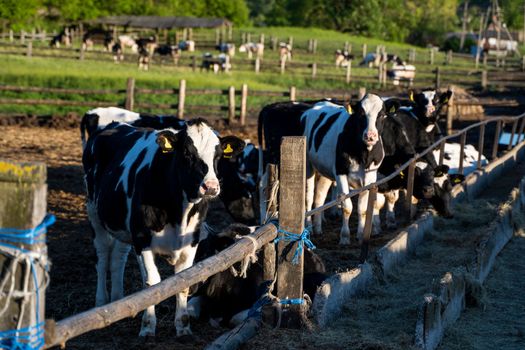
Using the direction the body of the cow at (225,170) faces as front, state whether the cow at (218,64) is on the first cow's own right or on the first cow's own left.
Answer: on the first cow's own left

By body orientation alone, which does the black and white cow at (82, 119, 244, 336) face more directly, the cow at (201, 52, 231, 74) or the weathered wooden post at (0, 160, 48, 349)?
the weathered wooden post

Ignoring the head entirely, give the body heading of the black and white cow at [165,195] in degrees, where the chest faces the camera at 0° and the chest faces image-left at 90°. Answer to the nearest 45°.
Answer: approximately 315°

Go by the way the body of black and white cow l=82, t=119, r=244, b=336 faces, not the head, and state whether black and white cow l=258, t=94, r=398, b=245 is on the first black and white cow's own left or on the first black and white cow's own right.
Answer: on the first black and white cow's own left

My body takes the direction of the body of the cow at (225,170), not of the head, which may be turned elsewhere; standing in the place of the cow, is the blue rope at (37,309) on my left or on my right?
on my right

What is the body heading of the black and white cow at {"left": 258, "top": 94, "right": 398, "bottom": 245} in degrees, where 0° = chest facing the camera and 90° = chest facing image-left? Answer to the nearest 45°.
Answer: approximately 315°

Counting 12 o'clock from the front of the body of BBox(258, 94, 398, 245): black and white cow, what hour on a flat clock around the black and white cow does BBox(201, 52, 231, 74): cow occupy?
The cow is roughly at 7 o'clock from the black and white cow.

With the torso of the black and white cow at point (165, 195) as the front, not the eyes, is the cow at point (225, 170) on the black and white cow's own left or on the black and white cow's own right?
on the black and white cow's own left

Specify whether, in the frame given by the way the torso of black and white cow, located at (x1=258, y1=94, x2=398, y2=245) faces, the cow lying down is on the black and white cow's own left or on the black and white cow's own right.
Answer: on the black and white cow's own right

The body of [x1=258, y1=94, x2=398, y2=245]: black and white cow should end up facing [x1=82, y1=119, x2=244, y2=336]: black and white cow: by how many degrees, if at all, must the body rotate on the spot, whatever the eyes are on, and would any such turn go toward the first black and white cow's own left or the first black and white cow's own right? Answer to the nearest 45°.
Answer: approximately 45° to the first black and white cow's own right
